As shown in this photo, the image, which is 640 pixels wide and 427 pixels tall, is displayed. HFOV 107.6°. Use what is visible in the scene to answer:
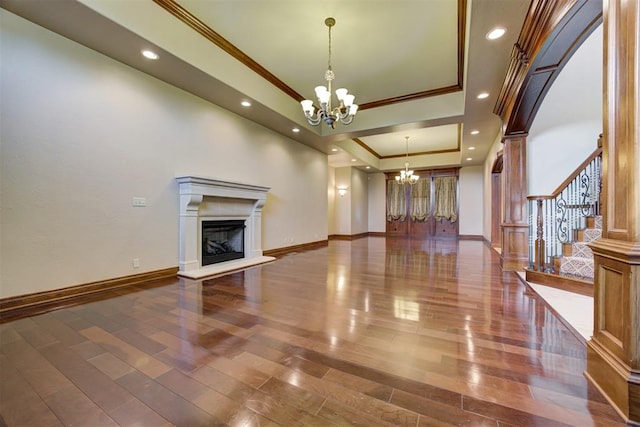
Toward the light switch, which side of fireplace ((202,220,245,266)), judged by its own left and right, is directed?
right

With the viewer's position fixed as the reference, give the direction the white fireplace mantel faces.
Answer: facing the viewer and to the right of the viewer

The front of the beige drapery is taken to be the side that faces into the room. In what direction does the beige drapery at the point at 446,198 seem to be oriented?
toward the camera

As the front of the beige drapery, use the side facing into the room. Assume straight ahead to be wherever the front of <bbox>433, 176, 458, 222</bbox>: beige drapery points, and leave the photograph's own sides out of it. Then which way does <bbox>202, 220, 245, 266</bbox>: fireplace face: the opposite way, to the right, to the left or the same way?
to the left

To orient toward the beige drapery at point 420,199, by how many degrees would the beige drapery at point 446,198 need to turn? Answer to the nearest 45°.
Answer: approximately 90° to its right

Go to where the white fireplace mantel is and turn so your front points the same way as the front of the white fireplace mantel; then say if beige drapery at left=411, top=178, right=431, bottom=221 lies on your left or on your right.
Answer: on your left

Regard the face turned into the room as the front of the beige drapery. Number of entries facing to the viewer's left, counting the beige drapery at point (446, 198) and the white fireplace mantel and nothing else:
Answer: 0

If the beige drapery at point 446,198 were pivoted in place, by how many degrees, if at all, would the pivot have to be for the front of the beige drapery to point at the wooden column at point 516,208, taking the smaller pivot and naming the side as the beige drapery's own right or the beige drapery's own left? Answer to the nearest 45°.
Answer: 0° — it already faces it

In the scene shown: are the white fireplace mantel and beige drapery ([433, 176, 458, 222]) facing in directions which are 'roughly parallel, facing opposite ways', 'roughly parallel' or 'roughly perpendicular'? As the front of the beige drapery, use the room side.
roughly perpendicular

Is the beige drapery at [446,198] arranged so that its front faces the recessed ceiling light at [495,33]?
yes

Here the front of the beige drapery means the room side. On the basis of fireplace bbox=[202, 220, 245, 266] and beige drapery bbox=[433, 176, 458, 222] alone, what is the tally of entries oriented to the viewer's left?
0

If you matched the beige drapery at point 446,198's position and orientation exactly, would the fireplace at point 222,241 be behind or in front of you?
in front
